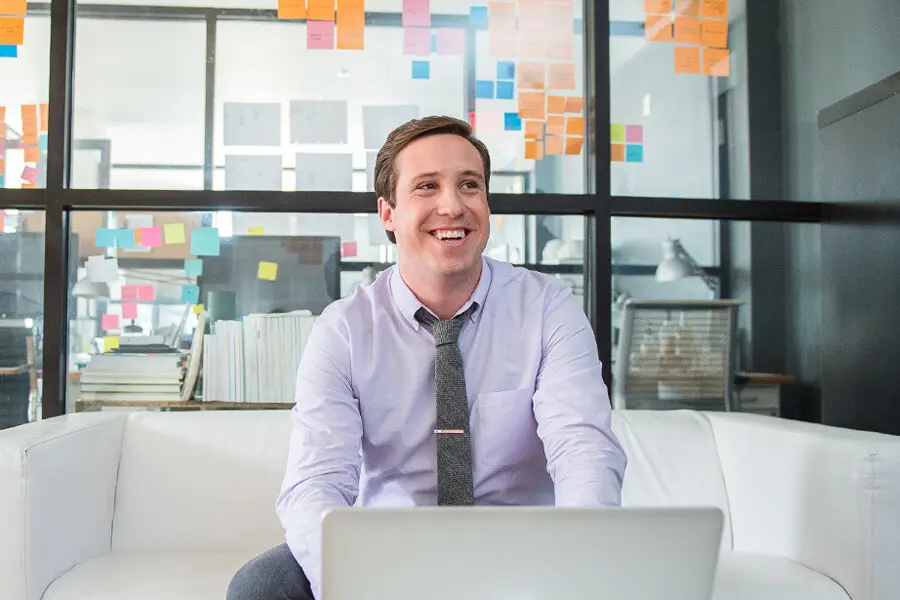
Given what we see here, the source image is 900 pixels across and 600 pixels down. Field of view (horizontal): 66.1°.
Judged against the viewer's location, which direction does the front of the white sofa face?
facing the viewer

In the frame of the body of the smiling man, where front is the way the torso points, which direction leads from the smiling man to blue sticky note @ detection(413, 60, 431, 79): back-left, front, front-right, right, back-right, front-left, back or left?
back

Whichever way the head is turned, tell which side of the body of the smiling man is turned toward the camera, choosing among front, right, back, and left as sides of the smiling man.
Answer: front

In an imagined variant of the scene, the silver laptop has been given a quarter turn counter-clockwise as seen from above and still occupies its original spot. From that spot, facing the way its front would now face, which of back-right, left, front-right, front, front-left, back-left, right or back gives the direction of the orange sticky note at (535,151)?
right

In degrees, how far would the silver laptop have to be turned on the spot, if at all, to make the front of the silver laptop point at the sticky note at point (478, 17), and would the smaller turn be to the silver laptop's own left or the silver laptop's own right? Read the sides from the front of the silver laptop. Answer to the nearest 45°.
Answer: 0° — it already faces it

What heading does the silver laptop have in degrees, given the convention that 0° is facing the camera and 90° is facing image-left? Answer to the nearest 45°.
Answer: approximately 180°

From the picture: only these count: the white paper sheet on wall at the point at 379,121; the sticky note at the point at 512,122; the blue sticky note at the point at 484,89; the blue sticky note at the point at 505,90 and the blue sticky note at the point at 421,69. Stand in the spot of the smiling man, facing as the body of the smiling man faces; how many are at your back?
5

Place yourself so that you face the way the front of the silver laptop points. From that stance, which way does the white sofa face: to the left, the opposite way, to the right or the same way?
the opposite way

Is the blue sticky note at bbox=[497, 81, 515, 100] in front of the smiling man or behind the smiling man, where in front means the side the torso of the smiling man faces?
behind

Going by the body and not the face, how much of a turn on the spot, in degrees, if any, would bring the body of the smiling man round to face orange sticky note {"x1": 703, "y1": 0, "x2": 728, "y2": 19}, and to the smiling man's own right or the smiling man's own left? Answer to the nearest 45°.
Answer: approximately 135° to the smiling man's own left

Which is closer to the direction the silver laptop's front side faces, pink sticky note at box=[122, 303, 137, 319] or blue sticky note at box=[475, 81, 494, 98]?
the blue sticky note

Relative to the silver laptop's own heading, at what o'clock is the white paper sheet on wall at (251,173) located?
The white paper sheet on wall is roughly at 11 o'clock from the silver laptop.

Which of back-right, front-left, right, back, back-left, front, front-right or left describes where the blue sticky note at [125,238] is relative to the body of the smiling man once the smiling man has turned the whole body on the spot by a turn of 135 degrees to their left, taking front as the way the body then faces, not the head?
left
